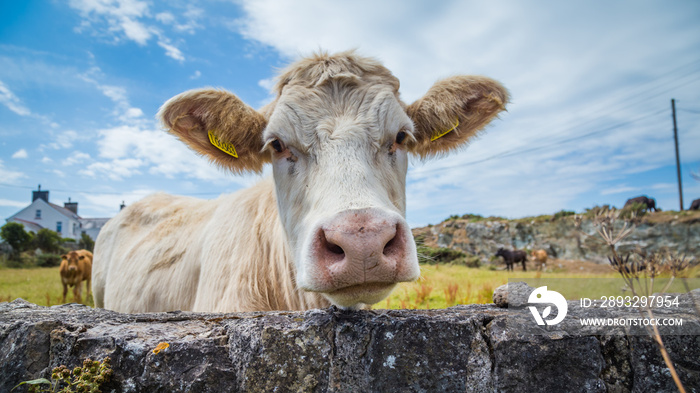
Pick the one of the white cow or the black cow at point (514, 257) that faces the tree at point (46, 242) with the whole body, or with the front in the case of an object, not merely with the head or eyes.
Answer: the black cow

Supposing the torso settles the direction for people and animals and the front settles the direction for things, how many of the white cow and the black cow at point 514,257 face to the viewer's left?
1

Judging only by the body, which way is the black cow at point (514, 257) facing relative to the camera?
to the viewer's left

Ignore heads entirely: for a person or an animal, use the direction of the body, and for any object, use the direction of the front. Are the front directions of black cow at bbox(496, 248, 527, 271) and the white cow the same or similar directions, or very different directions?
very different directions

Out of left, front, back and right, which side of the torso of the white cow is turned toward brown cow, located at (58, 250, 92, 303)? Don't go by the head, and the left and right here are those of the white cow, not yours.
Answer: back

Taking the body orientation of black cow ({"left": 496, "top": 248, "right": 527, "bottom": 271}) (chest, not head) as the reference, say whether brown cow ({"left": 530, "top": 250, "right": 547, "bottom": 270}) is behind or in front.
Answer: behind

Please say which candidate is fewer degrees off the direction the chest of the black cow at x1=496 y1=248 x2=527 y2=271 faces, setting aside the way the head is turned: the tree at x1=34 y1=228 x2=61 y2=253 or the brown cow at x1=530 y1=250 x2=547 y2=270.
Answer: the tree

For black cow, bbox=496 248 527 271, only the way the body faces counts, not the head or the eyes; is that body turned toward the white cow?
no

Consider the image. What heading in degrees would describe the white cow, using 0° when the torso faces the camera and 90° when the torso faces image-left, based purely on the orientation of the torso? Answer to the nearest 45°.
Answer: approximately 315°

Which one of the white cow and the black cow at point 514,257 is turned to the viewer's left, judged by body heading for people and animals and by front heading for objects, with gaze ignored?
the black cow
